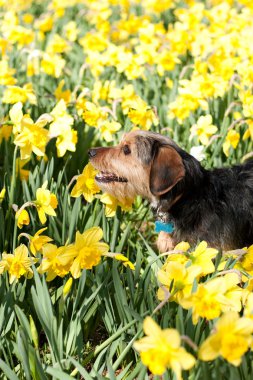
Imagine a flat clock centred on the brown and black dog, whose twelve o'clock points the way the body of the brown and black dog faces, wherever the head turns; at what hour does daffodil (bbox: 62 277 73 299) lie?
The daffodil is roughly at 10 o'clock from the brown and black dog.

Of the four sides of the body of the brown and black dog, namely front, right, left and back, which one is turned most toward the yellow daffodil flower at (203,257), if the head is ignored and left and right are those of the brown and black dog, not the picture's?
left

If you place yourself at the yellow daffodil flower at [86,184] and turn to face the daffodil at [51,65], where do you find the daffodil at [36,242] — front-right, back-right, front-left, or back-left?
back-left

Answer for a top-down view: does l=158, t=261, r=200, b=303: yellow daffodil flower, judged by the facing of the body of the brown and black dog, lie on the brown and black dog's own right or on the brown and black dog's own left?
on the brown and black dog's own left

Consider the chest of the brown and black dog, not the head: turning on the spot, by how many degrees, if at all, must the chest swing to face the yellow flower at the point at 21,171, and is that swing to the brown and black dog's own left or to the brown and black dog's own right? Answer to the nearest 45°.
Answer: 0° — it already faces it

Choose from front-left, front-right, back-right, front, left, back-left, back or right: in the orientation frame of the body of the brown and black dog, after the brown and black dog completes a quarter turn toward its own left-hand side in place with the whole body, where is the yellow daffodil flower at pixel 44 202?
front-right

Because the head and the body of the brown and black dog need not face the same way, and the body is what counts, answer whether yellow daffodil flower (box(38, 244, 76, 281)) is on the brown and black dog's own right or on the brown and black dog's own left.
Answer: on the brown and black dog's own left

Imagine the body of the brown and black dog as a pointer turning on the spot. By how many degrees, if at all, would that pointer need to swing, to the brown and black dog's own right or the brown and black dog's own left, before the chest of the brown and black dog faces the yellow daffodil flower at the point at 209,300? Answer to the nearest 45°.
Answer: approximately 90° to the brown and black dog's own left

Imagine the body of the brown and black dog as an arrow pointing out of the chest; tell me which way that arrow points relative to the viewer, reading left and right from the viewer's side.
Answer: facing to the left of the viewer

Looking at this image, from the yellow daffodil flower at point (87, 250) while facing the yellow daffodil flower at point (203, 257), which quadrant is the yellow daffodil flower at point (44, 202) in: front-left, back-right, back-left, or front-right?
back-left

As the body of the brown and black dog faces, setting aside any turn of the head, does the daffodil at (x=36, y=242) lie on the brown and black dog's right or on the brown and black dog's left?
on the brown and black dog's left

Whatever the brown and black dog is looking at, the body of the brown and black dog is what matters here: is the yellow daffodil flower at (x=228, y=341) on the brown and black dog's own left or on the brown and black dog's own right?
on the brown and black dog's own left

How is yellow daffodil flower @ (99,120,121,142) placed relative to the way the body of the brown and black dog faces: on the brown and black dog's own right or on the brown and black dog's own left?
on the brown and black dog's own right

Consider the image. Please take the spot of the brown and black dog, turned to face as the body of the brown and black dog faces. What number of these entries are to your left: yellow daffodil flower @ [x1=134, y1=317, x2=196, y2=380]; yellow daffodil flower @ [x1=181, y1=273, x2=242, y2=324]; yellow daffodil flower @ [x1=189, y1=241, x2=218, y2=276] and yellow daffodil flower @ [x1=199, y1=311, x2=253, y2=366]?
4

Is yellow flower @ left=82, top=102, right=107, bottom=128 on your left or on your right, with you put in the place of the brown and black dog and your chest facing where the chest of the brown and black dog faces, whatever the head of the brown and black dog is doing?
on your right

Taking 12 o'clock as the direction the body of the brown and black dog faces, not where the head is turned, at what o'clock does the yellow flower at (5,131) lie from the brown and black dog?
The yellow flower is roughly at 1 o'clock from the brown and black dog.
